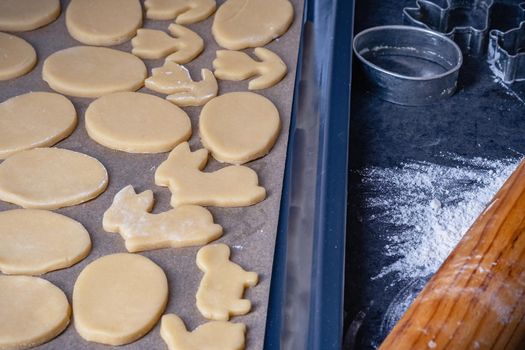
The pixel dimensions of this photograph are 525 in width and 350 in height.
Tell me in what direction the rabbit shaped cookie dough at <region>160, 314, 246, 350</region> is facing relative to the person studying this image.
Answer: facing to the left of the viewer

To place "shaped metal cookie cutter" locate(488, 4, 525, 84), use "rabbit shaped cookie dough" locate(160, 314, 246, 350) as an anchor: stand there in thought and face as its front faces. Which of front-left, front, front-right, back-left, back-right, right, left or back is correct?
back-right

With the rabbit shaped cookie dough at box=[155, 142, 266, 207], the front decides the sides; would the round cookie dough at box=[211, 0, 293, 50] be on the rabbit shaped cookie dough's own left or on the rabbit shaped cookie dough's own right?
on the rabbit shaped cookie dough's own right

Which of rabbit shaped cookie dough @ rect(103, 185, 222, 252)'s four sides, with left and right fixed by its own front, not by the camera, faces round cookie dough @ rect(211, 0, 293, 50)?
right

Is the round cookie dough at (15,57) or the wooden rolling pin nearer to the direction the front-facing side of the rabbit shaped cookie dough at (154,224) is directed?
the round cookie dough

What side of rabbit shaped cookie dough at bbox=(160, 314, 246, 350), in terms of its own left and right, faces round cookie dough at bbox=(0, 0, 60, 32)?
right

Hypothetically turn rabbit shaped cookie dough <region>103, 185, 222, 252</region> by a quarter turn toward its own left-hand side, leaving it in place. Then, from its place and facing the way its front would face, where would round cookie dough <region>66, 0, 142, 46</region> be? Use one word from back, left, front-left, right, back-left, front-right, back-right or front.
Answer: back

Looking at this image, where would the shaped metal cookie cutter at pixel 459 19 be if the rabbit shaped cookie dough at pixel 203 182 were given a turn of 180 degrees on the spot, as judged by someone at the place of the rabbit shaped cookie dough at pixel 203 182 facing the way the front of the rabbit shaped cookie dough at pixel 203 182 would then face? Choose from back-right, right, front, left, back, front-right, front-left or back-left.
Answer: front-left

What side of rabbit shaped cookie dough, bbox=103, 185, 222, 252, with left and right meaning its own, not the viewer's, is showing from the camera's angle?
left

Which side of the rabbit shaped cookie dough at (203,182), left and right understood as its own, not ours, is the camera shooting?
left
